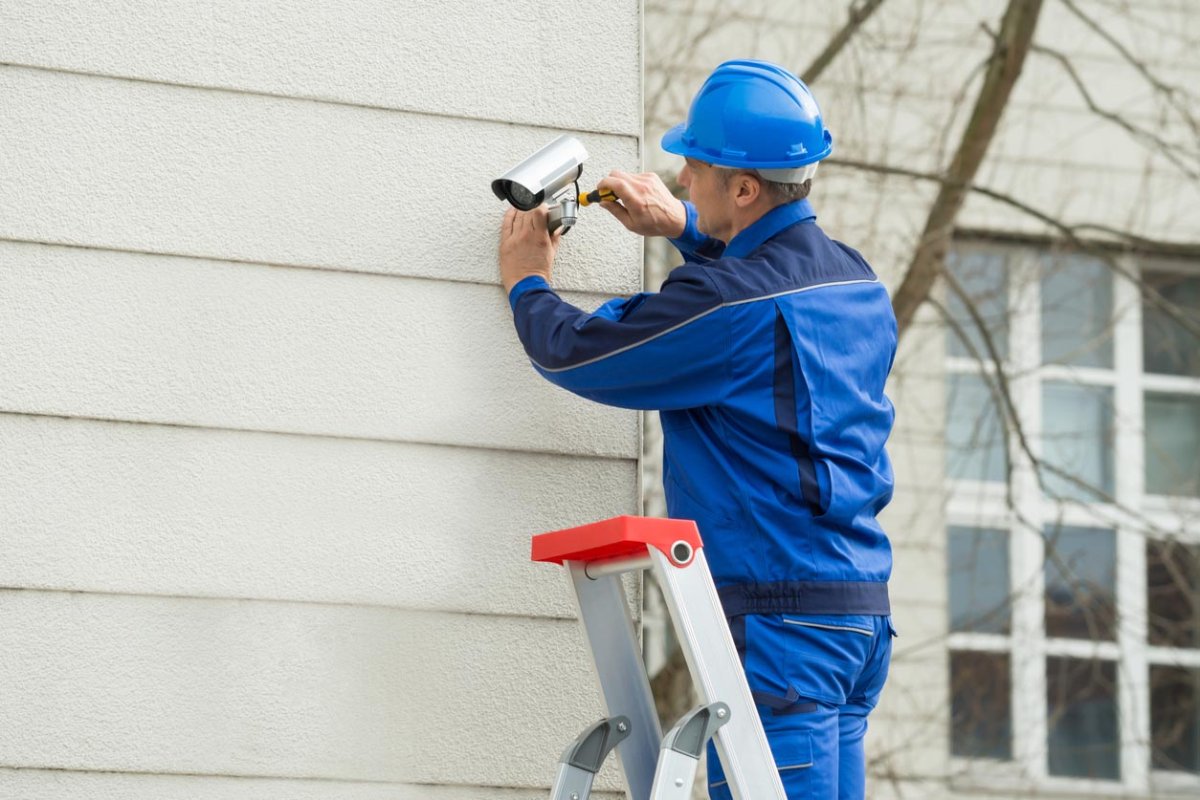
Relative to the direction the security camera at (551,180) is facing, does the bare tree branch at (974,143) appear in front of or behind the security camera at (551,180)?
behind

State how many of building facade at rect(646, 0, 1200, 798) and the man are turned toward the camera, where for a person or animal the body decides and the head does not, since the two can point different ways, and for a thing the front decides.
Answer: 1

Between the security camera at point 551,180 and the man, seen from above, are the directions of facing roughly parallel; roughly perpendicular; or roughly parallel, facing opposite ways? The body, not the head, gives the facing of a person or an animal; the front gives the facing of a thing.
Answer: roughly perpendicular

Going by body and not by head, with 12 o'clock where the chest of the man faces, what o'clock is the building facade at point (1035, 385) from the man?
The building facade is roughly at 2 o'clock from the man.

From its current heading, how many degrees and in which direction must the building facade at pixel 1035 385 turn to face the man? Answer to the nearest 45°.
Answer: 0° — it already faces them

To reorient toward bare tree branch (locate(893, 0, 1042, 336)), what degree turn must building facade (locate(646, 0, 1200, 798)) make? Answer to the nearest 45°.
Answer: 0° — it already faces it

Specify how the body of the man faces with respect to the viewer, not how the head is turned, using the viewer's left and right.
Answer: facing away from the viewer and to the left of the viewer
